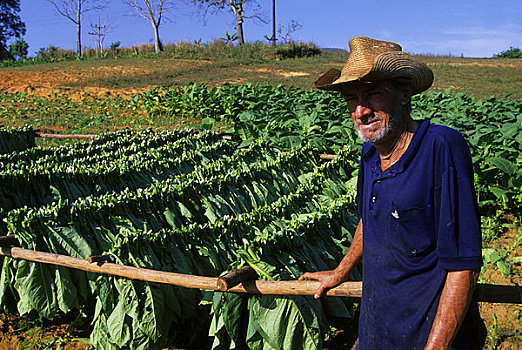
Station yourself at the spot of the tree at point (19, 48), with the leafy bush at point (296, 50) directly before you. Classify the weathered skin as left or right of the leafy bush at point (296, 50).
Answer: right

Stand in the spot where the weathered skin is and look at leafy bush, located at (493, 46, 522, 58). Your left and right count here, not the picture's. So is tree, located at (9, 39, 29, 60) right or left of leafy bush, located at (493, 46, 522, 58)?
left

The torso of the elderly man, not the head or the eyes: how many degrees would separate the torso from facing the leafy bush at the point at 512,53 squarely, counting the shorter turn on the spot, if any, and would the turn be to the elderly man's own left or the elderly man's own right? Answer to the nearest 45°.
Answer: approximately 135° to the elderly man's own right

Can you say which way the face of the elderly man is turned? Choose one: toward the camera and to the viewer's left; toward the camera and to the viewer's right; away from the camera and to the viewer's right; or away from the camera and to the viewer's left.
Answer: toward the camera and to the viewer's left

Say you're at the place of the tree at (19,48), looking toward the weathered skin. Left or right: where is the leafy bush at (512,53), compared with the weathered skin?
left

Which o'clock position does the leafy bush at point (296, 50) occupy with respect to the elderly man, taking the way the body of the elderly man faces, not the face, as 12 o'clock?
The leafy bush is roughly at 4 o'clock from the elderly man.

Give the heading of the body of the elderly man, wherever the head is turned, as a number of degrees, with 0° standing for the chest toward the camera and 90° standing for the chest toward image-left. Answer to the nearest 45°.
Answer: approximately 45°

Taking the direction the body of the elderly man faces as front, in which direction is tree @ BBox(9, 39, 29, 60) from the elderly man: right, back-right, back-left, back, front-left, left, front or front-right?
right
